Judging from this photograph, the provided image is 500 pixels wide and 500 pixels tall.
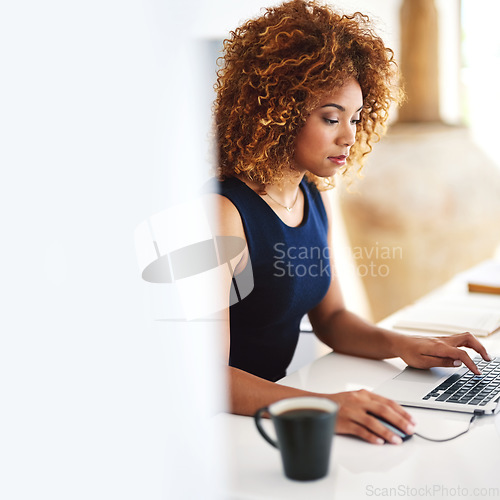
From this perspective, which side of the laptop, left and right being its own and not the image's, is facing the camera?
left

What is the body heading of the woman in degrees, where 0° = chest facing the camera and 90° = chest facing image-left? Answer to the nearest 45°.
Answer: approximately 315°

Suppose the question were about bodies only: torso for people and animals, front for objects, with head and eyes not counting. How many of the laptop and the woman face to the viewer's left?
1

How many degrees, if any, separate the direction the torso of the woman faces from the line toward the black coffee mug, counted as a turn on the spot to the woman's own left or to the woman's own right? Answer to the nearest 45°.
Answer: approximately 45° to the woman's own right

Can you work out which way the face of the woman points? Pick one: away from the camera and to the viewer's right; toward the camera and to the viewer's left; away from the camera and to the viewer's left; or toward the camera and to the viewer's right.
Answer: toward the camera and to the viewer's right
